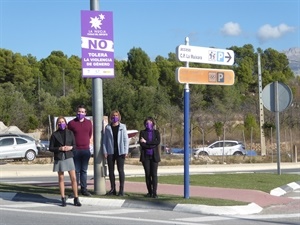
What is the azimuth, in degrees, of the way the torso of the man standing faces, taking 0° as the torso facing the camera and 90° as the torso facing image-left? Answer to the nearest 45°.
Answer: approximately 0°

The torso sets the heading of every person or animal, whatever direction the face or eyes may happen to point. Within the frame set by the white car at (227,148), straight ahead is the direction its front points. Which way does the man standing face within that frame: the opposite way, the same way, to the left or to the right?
to the left

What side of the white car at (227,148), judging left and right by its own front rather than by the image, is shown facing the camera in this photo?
left

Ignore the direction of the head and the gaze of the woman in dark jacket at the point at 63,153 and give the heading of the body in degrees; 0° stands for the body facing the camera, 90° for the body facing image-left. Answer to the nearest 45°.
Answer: approximately 0°
